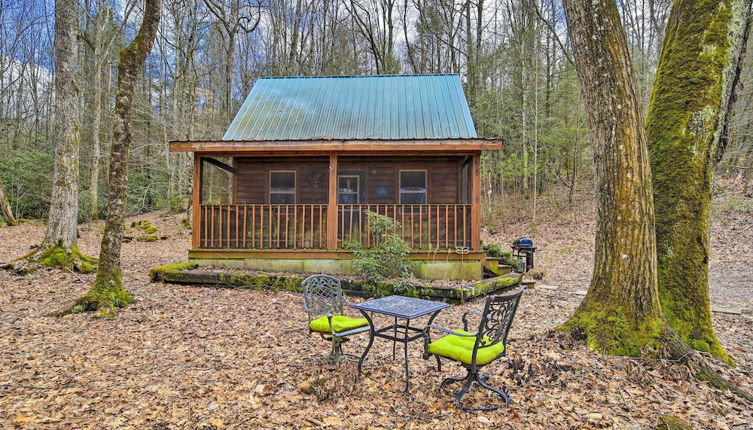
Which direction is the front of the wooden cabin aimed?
toward the camera

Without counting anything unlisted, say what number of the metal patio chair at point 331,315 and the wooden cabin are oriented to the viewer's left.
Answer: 0

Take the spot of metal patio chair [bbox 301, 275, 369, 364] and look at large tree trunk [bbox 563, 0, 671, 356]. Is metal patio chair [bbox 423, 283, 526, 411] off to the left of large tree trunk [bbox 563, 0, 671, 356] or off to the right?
right

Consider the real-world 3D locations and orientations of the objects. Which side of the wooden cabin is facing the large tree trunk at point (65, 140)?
right

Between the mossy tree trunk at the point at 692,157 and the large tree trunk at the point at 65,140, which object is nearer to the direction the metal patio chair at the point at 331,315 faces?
the mossy tree trunk

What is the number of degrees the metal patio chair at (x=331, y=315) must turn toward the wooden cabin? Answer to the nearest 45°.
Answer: approximately 135° to its left

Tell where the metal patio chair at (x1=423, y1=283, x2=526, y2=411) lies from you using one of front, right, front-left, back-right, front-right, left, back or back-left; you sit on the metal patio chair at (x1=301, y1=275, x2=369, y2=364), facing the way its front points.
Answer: front

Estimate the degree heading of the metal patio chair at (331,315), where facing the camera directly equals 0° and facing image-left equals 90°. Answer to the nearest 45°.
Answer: approximately 315°

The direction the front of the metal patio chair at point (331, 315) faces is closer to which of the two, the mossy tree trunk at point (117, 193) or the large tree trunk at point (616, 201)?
the large tree trunk

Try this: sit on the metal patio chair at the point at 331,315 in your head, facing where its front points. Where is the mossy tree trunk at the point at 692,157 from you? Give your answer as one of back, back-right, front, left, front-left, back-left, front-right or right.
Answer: front-left

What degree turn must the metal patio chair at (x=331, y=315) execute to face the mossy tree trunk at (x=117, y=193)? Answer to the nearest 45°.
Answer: approximately 180°

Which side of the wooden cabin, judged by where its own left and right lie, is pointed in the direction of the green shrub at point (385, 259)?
front

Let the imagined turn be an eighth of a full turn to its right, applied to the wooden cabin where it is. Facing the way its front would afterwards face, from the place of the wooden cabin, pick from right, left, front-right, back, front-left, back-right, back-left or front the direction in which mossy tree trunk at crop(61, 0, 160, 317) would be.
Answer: front

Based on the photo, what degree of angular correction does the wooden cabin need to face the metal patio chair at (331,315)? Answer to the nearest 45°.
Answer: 0° — it already faces it

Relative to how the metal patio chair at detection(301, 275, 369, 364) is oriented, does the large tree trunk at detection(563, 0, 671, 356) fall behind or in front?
in front

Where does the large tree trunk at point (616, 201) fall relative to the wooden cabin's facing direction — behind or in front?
in front
